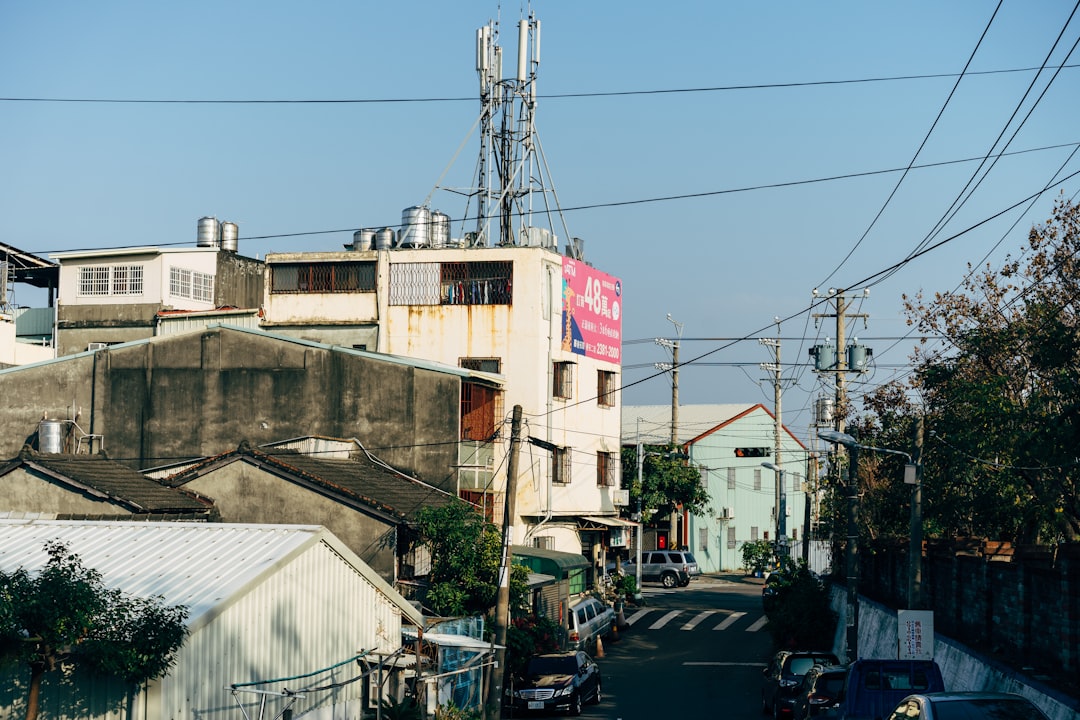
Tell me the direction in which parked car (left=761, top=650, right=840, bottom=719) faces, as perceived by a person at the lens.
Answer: facing away from the viewer and to the left of the viewer

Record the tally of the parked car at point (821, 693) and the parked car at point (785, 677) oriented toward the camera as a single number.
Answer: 0

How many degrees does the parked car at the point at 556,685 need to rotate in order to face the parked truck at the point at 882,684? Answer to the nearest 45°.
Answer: approximately 90° to its left

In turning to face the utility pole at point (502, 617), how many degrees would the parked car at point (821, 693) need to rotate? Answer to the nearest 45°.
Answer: approximately 45° to its left

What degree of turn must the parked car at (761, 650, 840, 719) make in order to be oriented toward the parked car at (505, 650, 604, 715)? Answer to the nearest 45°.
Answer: approximately 45° to its left

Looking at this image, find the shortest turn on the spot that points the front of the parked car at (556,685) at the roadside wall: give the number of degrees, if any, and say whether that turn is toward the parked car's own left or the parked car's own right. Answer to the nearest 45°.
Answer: approximately 90° to the parked car's own left

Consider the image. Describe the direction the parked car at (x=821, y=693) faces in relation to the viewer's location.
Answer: facing away from the viewer and to the left of the viewer

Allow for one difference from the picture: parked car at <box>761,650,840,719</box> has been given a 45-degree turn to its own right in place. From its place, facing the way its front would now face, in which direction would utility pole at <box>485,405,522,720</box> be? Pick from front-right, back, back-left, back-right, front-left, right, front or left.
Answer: back-left

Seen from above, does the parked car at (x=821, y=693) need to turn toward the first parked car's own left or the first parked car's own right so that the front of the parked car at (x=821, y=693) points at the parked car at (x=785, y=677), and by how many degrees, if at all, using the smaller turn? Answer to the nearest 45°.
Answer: approximately 45° to the first parked car's own right

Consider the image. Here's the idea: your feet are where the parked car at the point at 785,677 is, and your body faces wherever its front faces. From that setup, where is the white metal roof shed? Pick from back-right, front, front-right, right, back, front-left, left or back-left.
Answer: left

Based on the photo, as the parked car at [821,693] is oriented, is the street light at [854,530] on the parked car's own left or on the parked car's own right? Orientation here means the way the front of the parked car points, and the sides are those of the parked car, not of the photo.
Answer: on the parked car's own right

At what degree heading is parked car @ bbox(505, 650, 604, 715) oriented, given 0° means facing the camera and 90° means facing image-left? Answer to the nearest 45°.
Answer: approximately 45°
